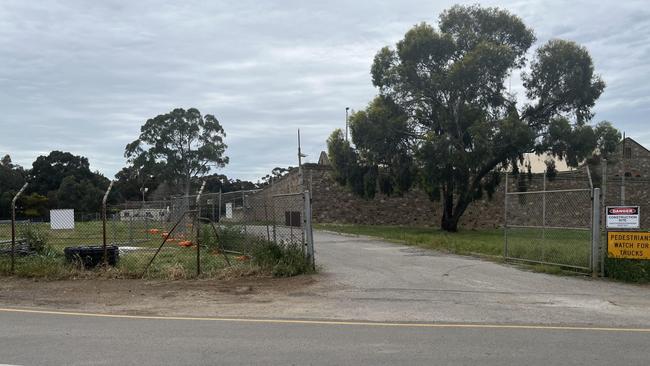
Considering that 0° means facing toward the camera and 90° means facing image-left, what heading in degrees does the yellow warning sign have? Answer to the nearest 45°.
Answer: approximately 0°

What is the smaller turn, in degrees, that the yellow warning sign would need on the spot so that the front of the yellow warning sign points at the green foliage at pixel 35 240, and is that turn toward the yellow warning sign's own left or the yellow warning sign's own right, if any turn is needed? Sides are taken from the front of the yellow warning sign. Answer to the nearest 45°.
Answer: approximately 90° to the yellow warning sign's own right

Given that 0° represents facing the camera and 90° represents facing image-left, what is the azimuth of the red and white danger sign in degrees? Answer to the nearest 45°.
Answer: approximately 0°

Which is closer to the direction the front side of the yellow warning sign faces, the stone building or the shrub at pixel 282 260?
the shrub

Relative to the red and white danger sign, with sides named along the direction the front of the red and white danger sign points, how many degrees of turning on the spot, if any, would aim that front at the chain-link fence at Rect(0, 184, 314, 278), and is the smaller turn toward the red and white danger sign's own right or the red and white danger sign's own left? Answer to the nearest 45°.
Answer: approximately 90° to the red and white danger sign's own right

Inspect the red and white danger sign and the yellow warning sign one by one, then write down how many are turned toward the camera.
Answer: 2
